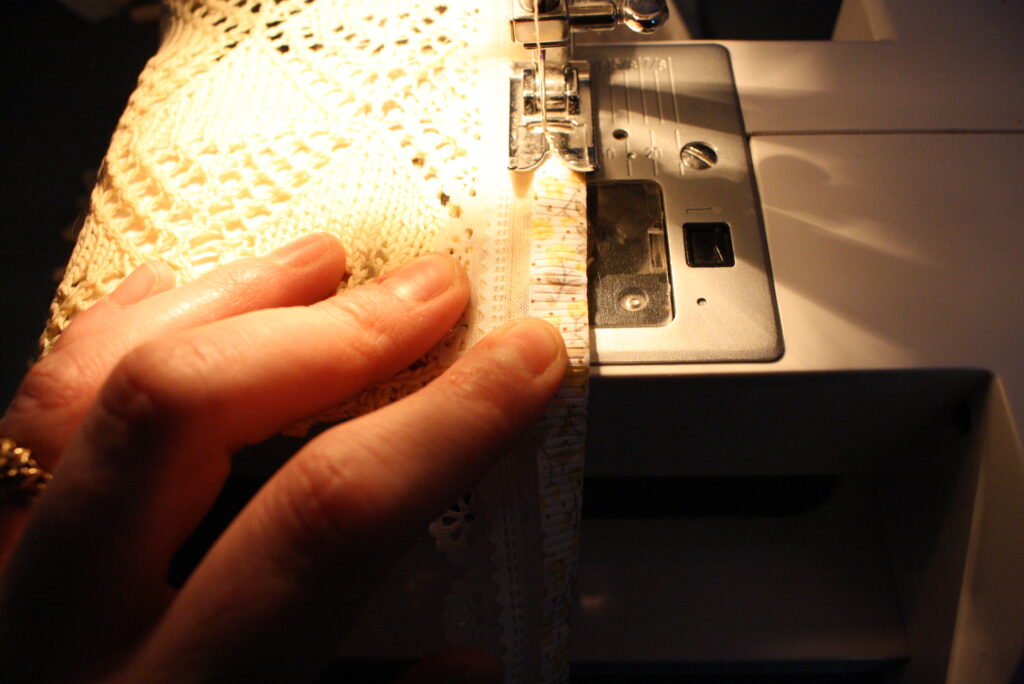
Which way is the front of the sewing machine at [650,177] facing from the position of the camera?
facing the viewer
